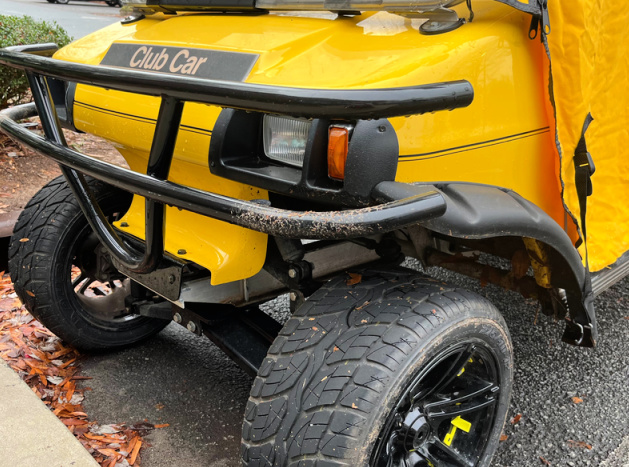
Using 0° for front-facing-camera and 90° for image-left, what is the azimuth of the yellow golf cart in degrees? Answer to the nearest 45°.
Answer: approximately 45°

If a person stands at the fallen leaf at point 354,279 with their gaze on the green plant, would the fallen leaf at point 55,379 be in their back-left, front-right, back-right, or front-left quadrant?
front-left

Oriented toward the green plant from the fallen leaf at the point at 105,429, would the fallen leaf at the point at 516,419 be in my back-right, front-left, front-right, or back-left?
back-right

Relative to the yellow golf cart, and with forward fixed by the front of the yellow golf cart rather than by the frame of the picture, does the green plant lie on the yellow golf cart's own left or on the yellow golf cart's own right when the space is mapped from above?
on the yellow golf cart's own right

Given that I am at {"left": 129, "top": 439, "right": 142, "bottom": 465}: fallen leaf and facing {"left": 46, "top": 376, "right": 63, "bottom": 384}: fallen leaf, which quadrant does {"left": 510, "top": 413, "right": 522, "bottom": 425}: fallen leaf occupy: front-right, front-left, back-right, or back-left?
back-right
